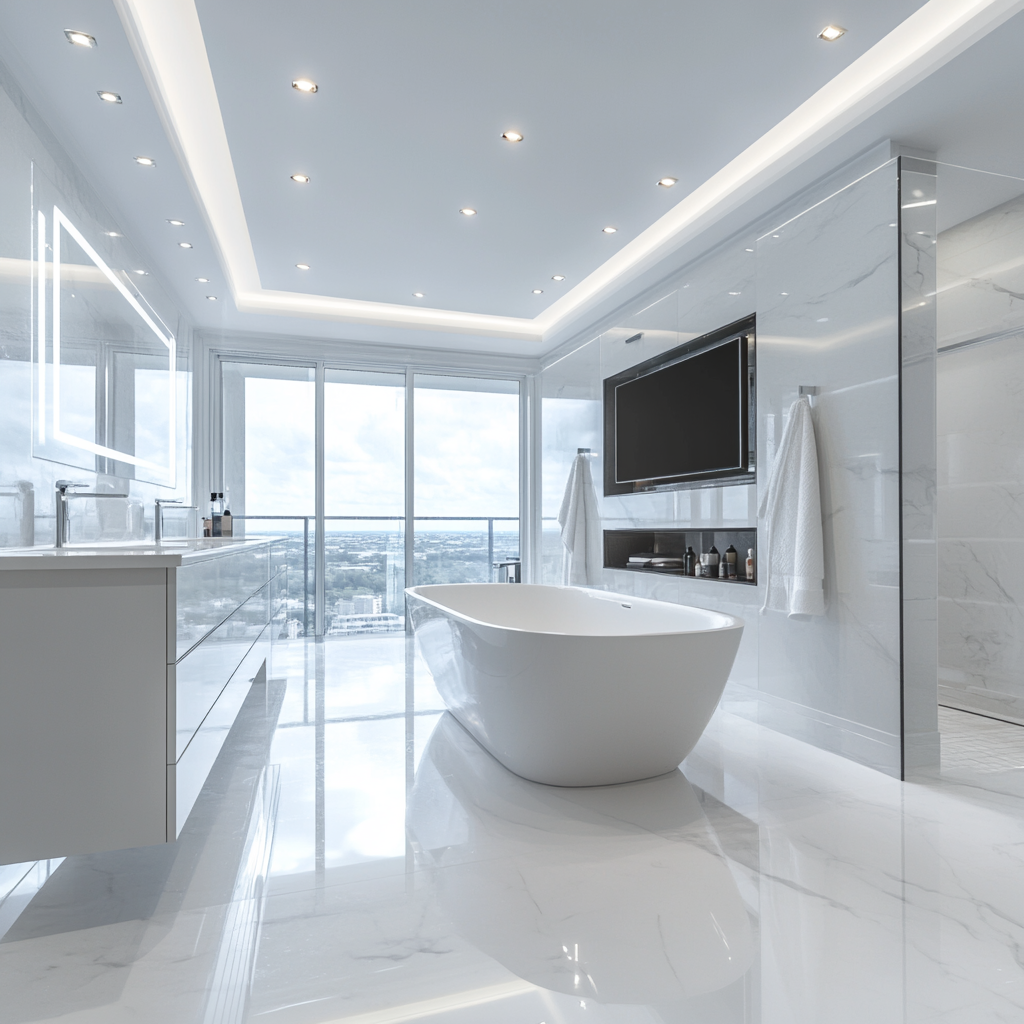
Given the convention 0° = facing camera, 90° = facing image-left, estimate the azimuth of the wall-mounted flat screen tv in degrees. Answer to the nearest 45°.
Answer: approximately 45°

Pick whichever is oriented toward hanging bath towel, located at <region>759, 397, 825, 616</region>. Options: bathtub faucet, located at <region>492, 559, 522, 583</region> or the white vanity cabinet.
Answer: the white vanity cabinet

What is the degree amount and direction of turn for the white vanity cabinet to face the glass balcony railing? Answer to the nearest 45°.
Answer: approximately 45° to its left

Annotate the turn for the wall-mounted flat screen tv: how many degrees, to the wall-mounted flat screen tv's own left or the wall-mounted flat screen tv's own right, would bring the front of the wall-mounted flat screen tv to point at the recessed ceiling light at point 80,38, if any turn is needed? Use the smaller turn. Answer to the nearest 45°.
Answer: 0° — it already faces it

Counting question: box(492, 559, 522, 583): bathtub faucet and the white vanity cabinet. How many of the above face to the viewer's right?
1

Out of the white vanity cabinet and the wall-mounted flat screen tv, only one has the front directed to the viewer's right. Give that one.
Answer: the white vanity cabinet

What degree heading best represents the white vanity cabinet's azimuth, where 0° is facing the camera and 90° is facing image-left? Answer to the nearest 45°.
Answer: approximately 270°
